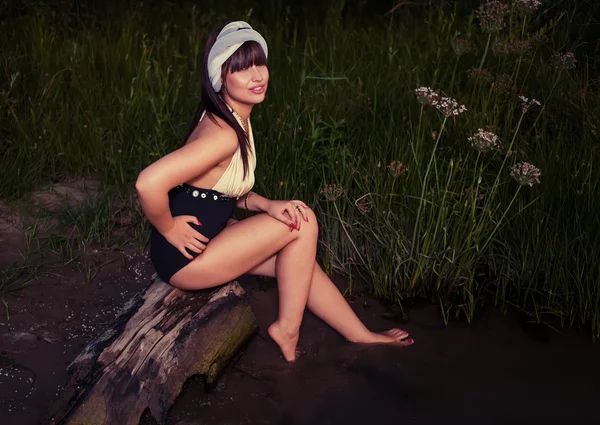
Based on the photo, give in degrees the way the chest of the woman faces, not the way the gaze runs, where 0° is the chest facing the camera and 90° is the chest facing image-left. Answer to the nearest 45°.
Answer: approximately 270°
